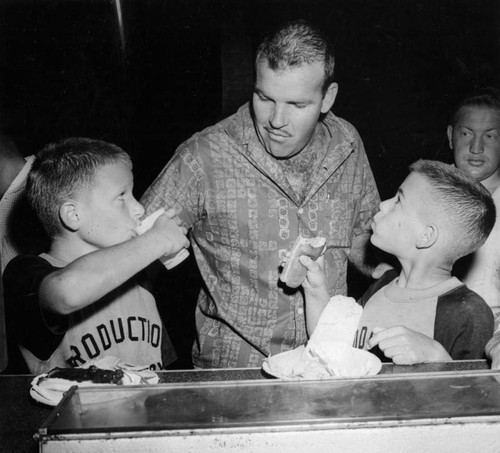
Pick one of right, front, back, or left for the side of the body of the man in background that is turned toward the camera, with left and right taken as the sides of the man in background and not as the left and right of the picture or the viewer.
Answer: front

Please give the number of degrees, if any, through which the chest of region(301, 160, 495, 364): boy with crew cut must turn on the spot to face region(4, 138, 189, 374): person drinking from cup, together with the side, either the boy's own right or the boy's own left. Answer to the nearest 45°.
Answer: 0° — they already face them

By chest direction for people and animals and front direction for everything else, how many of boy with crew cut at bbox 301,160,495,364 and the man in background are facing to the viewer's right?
0

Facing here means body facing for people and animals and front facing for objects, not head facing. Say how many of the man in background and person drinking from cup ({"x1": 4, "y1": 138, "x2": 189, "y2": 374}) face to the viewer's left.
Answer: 0

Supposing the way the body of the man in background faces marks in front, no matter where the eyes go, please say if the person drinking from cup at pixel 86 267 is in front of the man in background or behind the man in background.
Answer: in front

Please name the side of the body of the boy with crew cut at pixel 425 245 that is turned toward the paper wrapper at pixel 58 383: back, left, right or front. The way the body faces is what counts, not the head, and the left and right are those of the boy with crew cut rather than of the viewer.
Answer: front

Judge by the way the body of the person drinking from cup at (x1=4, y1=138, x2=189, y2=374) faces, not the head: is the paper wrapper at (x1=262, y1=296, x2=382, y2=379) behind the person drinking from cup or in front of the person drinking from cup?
in front

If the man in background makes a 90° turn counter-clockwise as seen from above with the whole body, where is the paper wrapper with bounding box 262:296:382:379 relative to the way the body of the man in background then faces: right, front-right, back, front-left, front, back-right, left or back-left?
right

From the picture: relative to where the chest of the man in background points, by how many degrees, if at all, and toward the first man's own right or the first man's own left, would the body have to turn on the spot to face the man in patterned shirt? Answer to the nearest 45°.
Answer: approximately 45° to the first man's own right

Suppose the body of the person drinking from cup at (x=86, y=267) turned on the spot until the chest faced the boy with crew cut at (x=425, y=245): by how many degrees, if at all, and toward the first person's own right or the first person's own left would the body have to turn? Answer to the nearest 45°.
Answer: approximately 45° to the first person's own left

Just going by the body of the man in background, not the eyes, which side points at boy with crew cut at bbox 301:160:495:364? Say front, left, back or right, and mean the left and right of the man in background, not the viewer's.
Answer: front

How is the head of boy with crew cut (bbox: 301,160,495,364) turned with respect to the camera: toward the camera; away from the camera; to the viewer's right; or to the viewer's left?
to the viewer's left

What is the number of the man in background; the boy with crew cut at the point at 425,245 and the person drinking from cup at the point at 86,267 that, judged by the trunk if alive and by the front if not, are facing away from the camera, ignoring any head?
0

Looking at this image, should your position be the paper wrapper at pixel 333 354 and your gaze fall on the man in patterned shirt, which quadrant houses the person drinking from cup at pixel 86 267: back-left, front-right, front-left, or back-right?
front-left
